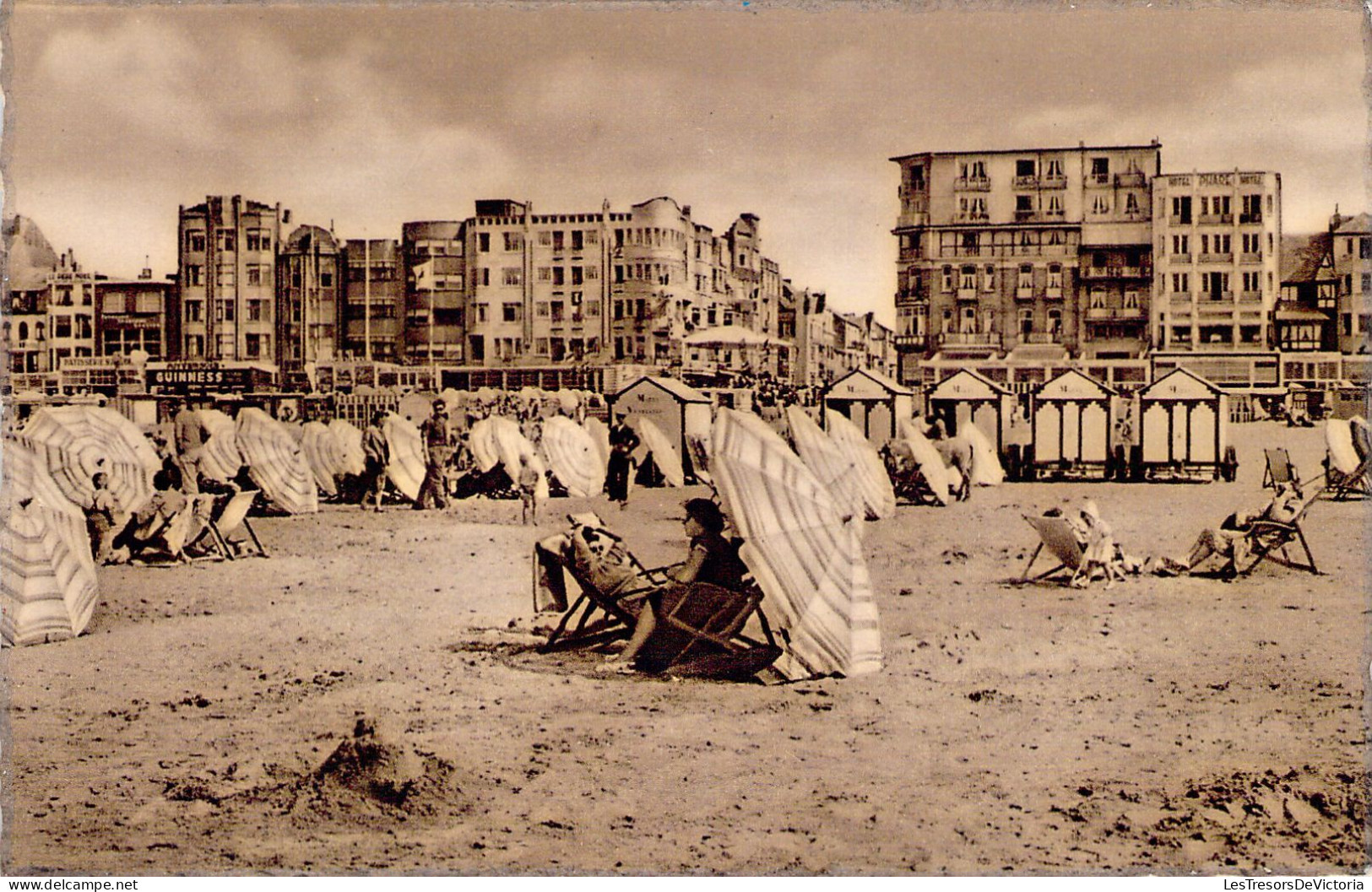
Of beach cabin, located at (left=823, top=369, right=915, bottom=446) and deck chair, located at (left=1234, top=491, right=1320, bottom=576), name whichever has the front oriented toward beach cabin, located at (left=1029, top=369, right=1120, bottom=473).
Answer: the deck chair

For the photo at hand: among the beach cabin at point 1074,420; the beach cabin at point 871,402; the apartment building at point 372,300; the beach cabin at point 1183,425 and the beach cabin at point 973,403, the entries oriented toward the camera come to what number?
5

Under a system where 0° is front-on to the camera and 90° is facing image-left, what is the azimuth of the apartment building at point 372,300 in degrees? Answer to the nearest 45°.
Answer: approximately 0°

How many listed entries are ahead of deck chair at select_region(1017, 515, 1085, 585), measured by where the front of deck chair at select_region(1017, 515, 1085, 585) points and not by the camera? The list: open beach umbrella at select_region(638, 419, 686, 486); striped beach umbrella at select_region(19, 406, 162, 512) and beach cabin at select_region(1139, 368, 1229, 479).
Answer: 1

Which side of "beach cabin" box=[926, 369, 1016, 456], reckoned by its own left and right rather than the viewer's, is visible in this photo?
front

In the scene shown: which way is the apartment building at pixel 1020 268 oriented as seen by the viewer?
toward the camera

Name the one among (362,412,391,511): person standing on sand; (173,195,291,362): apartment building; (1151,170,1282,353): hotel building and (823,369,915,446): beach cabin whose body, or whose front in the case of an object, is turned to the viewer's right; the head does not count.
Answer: the person standing on sand

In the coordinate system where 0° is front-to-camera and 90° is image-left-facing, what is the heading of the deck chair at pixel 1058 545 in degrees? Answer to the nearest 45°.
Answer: approximately 225°

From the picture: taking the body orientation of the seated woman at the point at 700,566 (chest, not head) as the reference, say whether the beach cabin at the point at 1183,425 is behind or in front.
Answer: behind

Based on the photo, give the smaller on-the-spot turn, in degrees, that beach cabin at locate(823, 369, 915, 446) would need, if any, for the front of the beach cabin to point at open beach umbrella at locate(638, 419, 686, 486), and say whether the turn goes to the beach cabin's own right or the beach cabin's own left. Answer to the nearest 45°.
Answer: approximately 90° to the beach cabin's own right

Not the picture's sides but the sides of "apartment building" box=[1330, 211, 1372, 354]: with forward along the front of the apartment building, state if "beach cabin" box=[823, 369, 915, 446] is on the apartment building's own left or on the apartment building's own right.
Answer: on the apartment building's own right

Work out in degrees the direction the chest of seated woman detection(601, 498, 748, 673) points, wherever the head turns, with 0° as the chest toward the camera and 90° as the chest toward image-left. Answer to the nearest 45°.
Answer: approximately 90°
